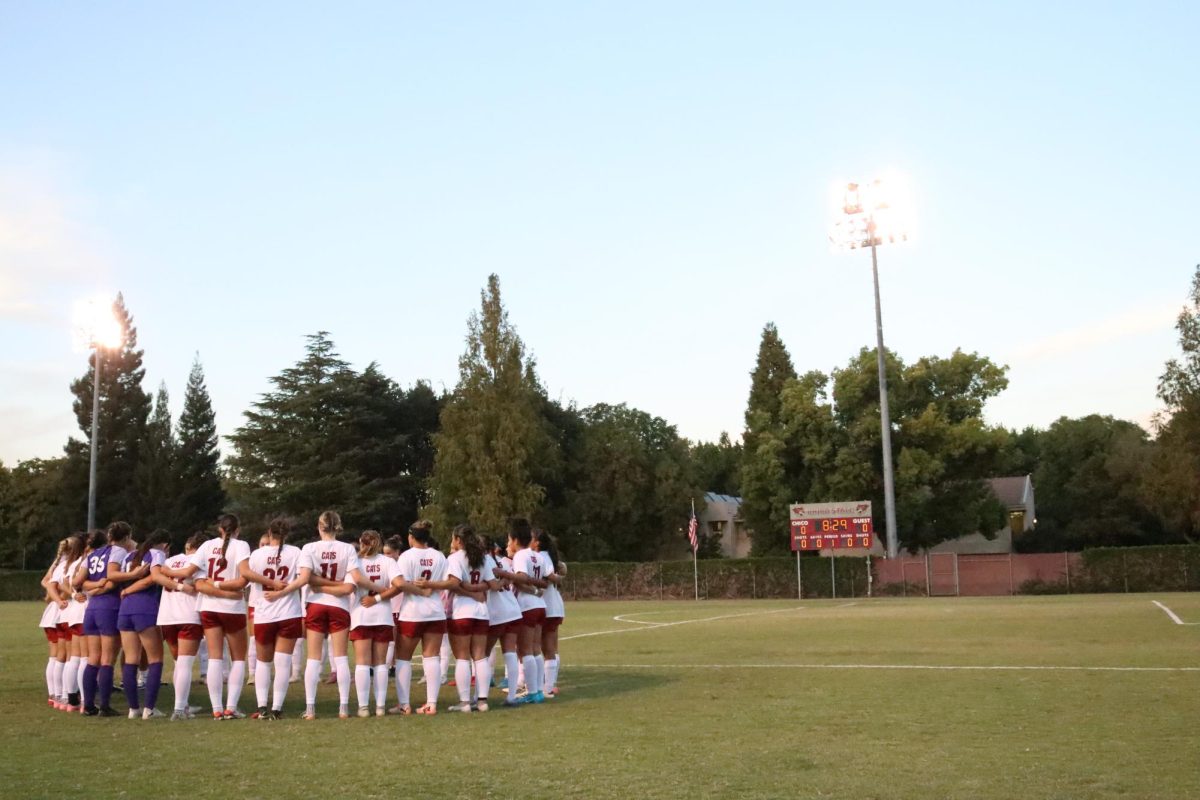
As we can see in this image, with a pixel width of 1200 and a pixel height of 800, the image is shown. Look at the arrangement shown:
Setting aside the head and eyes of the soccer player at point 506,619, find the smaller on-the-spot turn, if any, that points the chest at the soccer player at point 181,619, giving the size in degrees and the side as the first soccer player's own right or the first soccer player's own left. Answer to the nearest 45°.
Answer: approximately 45° to the first soccer player's own left

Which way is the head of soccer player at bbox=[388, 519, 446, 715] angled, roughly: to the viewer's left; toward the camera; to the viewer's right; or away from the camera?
away from the camera

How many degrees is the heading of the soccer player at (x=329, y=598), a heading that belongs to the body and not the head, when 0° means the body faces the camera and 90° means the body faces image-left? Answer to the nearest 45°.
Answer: approximately 180°

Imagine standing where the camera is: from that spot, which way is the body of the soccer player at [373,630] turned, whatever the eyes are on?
away from the camera

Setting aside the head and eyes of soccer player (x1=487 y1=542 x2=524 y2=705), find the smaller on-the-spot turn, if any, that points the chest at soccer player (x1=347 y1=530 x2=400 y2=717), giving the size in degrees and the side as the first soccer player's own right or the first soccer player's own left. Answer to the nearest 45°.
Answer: approximately 90° to the first soccer player's own left

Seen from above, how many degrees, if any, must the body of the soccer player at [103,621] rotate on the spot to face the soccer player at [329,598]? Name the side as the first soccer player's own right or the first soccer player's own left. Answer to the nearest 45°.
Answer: approximately 90° to the first soccer player's own right

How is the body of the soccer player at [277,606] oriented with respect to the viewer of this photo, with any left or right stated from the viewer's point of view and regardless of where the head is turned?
facing away from the viewer

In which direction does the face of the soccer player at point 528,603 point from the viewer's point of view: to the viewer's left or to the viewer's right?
to the viewer's left

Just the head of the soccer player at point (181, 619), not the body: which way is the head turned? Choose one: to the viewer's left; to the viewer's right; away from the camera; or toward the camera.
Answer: away from the camera

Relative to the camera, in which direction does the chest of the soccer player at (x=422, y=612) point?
away from the camera

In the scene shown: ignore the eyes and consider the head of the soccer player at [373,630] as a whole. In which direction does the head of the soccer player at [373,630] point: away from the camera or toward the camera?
away from the camera

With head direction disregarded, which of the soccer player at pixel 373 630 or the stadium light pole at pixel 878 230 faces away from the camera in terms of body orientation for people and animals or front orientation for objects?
the soccer player

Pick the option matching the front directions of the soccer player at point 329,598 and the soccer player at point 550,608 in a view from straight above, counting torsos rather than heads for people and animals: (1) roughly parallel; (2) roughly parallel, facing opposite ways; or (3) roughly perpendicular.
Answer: roughly perpendicular
